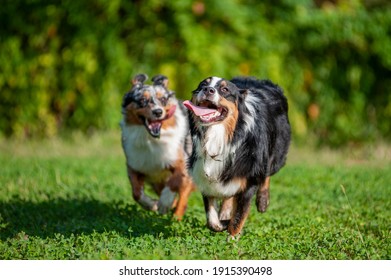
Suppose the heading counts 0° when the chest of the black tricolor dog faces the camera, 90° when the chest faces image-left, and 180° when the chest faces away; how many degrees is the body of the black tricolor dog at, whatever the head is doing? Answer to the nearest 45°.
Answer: approximately 45°

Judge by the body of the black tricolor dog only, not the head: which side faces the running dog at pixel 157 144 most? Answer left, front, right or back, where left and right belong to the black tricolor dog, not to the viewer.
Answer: right

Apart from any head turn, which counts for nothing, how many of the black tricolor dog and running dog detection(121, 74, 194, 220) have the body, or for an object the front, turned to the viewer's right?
0

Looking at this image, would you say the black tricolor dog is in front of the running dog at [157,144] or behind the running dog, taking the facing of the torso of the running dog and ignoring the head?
in front

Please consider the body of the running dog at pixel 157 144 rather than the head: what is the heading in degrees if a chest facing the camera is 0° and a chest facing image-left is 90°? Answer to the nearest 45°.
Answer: approximately 0°
